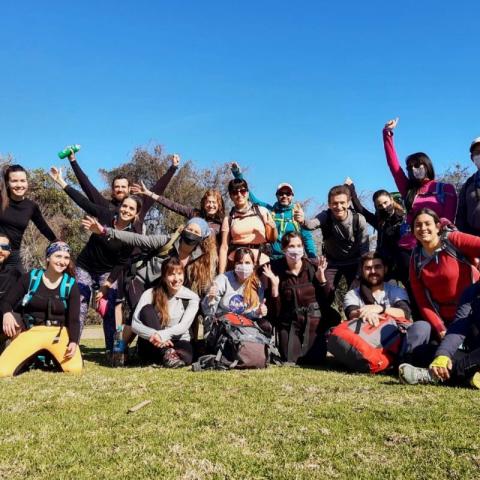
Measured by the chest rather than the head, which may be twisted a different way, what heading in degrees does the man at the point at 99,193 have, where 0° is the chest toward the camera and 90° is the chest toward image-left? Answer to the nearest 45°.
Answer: approximately 0°

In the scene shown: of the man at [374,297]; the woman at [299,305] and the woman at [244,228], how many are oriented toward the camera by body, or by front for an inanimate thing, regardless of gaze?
3

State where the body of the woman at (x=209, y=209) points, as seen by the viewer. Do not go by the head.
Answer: toward the camera

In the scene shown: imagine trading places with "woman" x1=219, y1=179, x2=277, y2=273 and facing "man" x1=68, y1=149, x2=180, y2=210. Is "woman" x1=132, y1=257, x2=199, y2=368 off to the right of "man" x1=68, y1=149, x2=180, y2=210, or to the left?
left

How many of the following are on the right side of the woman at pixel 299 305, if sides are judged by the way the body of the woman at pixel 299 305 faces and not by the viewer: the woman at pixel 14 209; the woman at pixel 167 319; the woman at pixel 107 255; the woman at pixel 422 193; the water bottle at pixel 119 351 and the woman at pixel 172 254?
5

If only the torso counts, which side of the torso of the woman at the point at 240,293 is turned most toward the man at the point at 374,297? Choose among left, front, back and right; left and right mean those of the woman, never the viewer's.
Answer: left

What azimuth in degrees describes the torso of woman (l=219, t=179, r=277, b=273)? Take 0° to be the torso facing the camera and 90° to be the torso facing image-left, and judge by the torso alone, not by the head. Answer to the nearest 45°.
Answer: approximately 0°

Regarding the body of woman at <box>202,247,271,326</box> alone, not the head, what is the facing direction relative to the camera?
toward the camera

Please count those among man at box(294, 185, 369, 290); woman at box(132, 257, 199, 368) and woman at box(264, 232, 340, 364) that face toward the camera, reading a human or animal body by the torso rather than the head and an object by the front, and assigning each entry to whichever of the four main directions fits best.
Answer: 3
